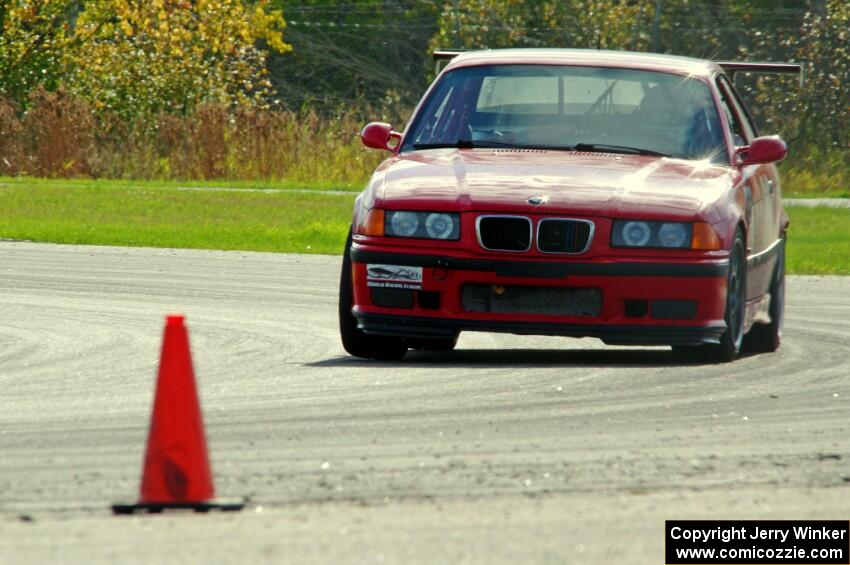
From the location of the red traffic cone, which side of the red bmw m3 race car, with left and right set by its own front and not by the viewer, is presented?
front

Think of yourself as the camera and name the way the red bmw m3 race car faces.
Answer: facing the viewer
